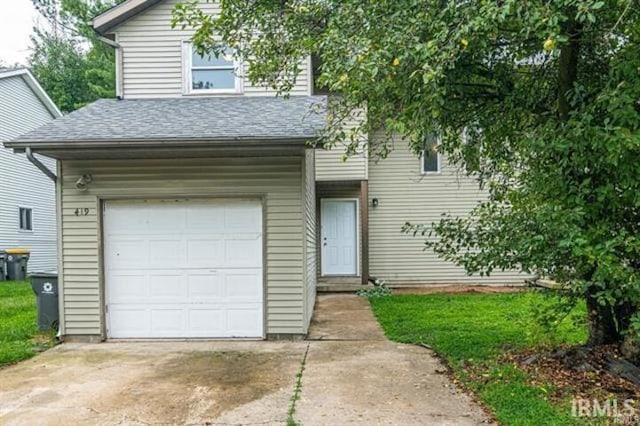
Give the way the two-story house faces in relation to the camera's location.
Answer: facing the viewer

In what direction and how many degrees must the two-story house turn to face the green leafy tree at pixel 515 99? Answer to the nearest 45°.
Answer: approximately 45° to its left

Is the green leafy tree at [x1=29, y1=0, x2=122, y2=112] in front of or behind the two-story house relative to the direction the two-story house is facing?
behind

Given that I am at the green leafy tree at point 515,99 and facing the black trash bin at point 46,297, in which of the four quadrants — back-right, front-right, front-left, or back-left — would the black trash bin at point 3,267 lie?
front-right

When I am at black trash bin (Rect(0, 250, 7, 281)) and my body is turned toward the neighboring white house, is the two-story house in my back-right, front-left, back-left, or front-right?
back-right

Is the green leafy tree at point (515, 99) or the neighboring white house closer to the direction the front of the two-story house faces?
the green leafy tree

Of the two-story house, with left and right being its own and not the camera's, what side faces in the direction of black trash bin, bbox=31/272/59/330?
right

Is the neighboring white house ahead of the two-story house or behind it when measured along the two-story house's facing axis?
behind

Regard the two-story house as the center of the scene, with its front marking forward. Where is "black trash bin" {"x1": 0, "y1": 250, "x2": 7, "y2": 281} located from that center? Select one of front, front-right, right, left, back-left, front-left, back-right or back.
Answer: back-right

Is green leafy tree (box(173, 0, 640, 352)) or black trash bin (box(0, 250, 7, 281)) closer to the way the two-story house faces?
the green leafy tree
